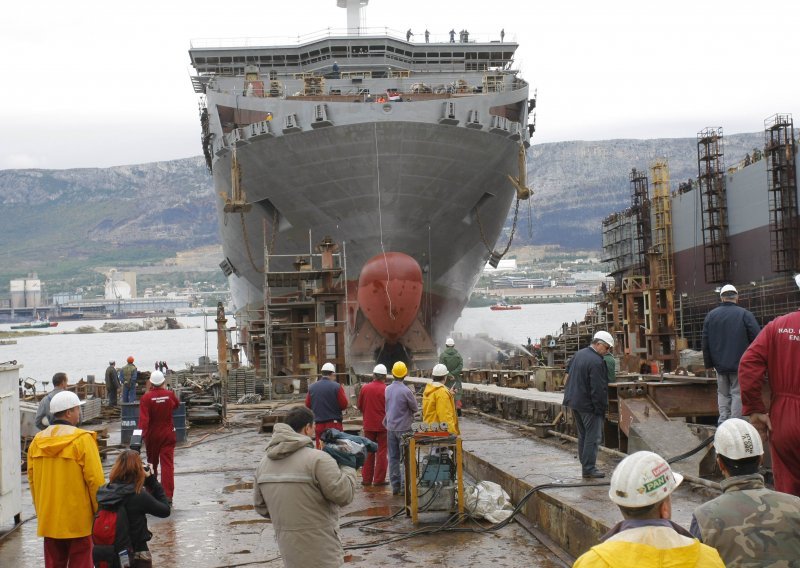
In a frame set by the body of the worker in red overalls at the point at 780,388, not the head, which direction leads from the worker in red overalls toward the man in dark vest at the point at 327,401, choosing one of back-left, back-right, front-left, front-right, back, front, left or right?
front-left

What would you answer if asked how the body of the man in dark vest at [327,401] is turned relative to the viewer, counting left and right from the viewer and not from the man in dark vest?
facing away from the viewer

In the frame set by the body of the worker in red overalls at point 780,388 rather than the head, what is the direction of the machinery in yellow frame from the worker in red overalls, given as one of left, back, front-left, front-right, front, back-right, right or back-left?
front-left

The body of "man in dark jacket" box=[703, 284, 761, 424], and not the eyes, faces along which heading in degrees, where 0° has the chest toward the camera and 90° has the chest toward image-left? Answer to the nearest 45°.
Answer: approximately 180°

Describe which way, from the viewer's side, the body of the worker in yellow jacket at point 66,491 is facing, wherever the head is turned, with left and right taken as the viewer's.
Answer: facing away from the viewer and to the right of the viewer

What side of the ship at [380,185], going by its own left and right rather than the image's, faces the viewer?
front

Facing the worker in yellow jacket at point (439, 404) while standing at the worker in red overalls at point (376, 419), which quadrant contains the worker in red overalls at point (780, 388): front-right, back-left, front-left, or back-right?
front-right

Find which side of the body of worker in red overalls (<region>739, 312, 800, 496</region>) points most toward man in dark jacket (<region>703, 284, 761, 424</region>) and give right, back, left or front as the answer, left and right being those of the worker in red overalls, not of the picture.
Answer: front

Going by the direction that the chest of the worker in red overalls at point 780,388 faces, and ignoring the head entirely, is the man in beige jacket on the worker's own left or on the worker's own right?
on the worker's own left

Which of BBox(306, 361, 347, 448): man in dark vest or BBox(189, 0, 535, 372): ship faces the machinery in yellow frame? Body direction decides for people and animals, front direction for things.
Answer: the ship

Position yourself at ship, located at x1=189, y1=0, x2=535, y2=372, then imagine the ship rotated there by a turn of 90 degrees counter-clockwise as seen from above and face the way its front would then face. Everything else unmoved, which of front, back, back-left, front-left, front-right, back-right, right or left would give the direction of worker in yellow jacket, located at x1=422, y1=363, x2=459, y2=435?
right

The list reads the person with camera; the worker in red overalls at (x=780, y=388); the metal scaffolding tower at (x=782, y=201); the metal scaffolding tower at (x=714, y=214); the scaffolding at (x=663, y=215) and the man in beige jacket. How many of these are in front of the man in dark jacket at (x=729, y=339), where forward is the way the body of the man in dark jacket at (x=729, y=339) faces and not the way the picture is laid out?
3

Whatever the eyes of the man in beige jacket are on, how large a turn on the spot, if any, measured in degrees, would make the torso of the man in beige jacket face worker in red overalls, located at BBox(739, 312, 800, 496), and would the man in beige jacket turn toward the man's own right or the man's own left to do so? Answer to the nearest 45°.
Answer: approximately 45° to the man's own right

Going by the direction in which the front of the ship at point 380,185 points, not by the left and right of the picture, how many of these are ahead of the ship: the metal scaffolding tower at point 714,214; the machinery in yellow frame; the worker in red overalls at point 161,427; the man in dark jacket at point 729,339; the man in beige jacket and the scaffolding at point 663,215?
4

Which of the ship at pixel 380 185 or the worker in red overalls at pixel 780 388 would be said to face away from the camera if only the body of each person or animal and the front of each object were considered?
the worker in red overalls

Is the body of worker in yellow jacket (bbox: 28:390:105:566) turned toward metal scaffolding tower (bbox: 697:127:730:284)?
yes
